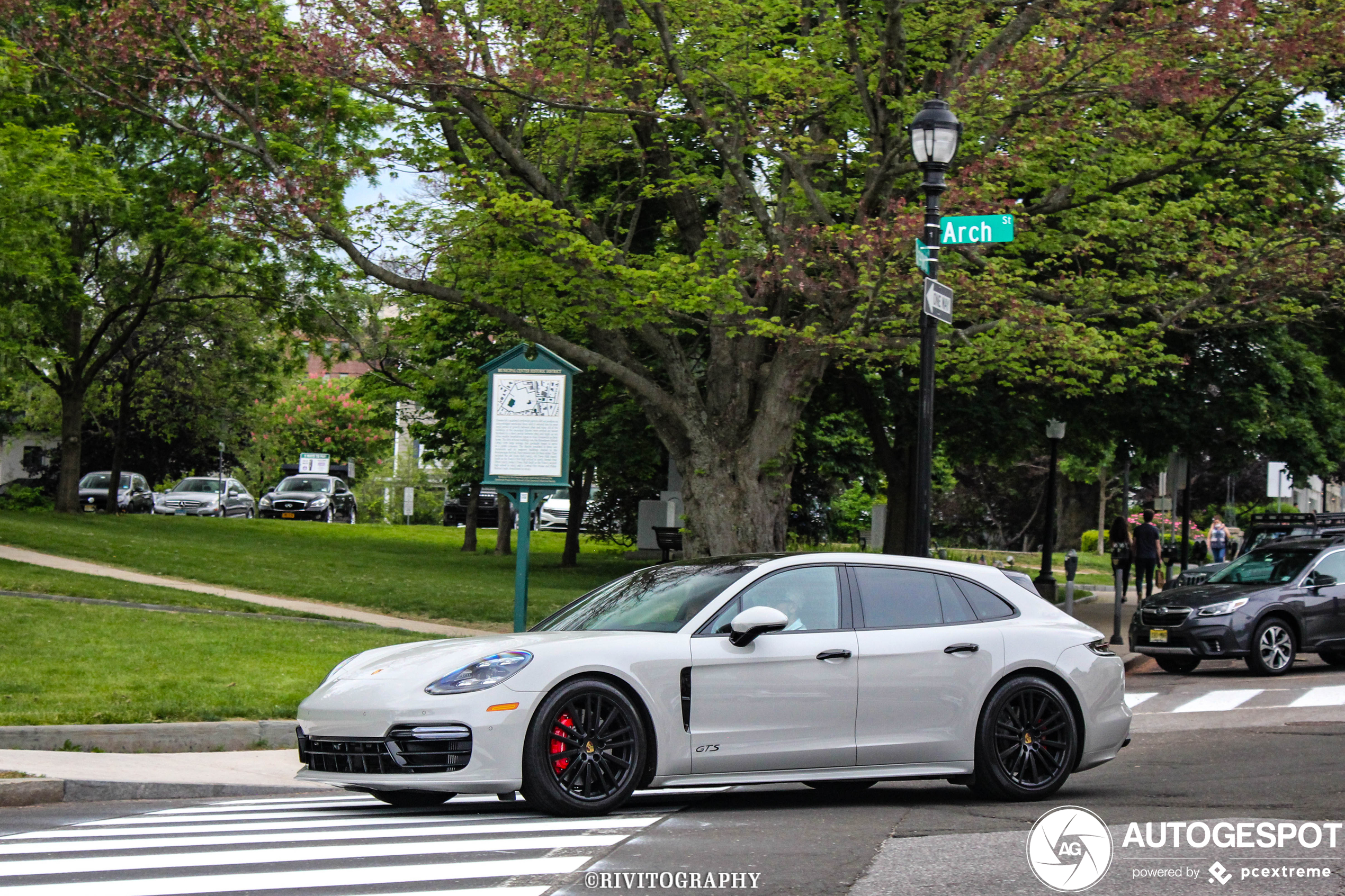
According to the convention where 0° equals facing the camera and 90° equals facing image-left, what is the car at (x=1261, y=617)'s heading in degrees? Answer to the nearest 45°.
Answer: approximately 45°

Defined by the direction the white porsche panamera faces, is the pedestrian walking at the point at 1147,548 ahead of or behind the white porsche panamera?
behind

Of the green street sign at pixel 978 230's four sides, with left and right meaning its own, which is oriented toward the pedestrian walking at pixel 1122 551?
back

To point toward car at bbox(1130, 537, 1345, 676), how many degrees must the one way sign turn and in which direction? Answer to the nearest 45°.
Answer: approximately 90° to its left

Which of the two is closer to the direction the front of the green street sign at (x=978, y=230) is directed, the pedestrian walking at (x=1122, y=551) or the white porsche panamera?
the white porsche panamera

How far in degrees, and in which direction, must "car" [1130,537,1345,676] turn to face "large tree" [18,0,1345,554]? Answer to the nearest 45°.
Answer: approximately 45° to its right

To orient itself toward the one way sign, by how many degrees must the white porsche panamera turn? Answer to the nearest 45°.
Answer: approximately 135° to its right

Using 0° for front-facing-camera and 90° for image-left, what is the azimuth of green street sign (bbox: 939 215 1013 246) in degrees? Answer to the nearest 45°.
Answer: approximately 0°
